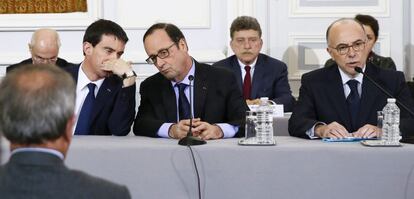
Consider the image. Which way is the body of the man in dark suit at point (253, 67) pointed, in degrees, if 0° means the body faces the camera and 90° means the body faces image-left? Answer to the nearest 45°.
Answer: approximately 0°

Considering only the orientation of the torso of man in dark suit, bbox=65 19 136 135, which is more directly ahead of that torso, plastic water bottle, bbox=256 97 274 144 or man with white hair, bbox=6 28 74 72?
the plastic water bottle

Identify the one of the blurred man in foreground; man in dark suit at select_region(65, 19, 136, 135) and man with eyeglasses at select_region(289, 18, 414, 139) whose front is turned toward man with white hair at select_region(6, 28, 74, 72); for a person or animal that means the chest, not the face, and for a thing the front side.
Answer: the blurred man in foreground

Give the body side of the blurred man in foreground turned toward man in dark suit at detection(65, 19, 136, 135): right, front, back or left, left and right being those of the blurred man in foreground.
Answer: front

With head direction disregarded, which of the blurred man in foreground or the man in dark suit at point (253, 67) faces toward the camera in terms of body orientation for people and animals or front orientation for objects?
the man in dark suit

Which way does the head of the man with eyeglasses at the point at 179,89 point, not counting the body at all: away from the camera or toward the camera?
toward the camera

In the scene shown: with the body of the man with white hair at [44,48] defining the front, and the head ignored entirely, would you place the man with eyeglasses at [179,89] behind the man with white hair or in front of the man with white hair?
in front

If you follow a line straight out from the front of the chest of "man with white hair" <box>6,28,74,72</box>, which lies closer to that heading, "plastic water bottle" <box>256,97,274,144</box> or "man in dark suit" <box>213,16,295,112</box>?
the plastic water bottle

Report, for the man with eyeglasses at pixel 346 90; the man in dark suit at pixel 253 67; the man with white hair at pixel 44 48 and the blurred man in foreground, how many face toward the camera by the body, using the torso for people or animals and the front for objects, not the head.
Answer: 3

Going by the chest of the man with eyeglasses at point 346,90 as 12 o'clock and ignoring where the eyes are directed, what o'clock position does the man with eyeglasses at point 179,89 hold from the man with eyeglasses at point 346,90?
the man with eyeglasses at point 179,89 is roughly at 3 o'clock from the man with eyeglasses at point 346,90.

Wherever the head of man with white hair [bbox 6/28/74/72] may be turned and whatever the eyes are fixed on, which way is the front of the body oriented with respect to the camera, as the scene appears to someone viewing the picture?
toward the camera

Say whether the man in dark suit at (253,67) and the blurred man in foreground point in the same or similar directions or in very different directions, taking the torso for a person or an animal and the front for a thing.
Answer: very different directions

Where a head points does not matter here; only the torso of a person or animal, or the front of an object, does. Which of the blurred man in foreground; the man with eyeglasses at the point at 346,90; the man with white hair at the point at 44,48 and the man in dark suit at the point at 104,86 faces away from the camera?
the blurred man in foreground

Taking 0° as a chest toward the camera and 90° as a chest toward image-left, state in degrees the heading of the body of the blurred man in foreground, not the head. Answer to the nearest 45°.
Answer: approximately 180°

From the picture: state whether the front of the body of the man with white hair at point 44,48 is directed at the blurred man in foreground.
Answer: yes

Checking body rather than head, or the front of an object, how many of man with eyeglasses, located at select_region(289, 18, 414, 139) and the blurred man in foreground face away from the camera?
1

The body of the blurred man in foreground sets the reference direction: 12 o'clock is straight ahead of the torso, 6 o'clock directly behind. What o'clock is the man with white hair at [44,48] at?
The man with white hair is roughly at 12 o'clock from the blurred man in foreground.
